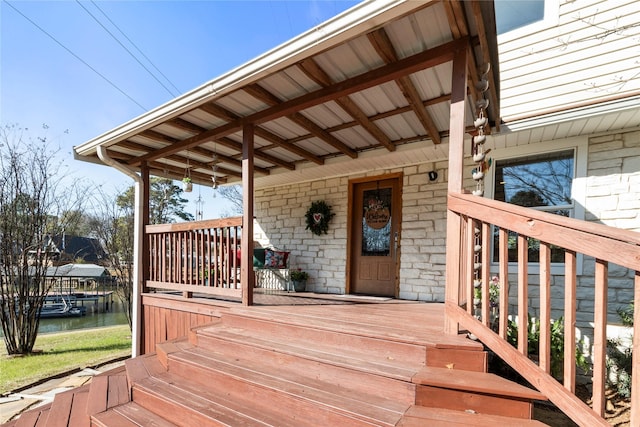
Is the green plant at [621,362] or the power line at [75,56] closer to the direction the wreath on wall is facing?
the green plant

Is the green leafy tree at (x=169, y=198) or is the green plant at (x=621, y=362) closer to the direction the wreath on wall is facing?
the green plant

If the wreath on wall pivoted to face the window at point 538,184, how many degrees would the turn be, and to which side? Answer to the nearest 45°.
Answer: approximately 45° to its left

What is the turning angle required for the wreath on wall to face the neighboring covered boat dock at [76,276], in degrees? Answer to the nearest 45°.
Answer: approximately 135° to its right

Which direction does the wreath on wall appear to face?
toward the camera

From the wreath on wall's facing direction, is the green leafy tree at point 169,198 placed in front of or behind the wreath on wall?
behind

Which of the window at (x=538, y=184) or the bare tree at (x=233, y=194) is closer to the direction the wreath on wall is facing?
the window

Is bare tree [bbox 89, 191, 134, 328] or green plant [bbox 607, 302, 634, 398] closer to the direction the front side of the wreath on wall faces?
the green plant

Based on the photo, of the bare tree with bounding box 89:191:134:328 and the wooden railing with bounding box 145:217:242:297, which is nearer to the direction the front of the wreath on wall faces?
the wooden railing

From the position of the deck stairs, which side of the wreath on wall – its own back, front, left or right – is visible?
front
